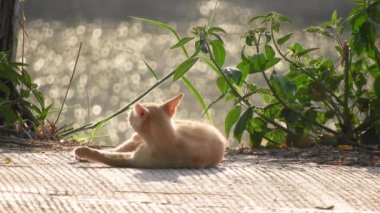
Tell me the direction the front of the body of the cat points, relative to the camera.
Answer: to the viewer's left

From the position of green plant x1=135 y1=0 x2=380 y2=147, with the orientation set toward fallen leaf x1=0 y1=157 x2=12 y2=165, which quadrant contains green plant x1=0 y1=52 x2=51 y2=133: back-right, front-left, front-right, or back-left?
front-right

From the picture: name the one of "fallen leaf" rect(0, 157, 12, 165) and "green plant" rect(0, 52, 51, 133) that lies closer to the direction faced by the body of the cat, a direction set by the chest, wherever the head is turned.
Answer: the fallen leaf

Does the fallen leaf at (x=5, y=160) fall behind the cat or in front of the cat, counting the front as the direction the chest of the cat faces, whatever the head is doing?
in front

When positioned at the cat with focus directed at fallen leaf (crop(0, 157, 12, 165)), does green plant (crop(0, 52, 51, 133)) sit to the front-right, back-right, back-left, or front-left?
front-right
